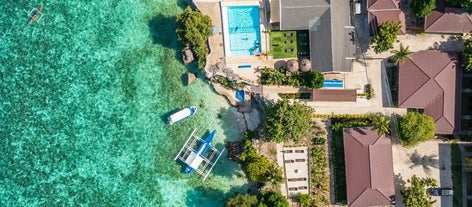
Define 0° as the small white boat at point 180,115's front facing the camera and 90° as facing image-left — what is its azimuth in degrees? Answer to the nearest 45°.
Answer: approximately 225°

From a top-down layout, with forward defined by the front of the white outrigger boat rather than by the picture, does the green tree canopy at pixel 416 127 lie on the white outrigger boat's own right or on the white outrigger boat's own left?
on the white outrigger boat's own right

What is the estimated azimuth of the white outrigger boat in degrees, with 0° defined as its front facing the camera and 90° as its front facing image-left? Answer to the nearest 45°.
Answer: approximately 225°

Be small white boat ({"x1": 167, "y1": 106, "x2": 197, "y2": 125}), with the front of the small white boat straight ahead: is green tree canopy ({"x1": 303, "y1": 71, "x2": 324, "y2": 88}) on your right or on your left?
on your right

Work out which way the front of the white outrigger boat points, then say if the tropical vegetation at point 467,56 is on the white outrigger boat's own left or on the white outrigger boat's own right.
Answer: on the white outrigger boat's own right

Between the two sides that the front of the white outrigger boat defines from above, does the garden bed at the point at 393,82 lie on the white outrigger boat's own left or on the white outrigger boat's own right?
on the white outrigger boat's own right

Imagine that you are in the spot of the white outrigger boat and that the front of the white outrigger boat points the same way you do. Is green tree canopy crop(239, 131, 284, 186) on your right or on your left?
on your right
